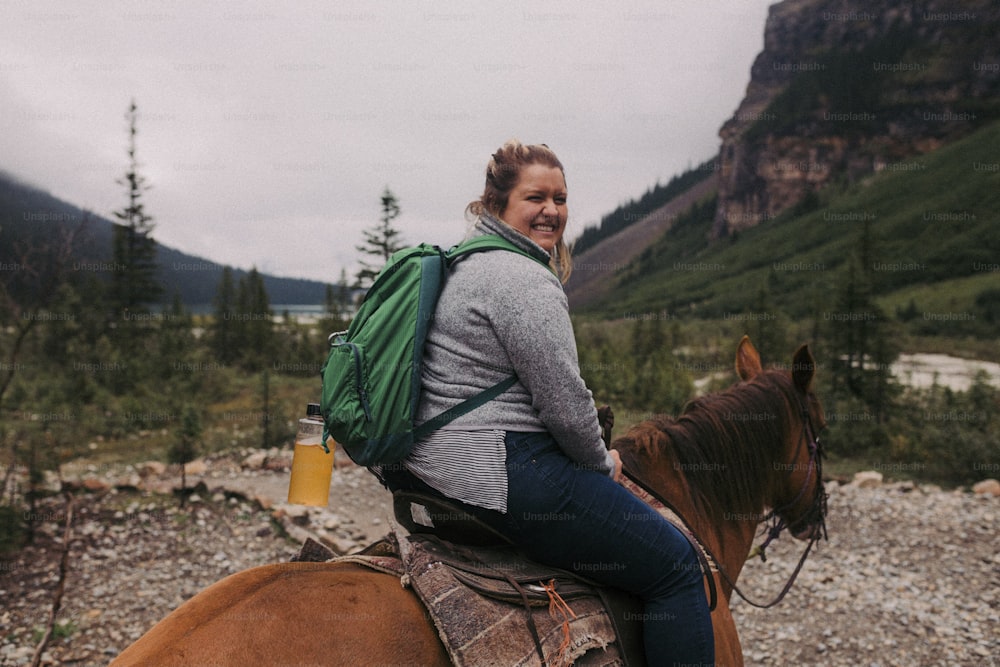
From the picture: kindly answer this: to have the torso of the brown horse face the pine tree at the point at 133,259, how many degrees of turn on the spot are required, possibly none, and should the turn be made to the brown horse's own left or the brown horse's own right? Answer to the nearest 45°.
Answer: approximately 135° to the brown horse's own left

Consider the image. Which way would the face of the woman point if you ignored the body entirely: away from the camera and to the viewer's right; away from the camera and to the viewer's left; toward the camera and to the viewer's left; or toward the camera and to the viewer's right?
toward the camera and to the viewer's right

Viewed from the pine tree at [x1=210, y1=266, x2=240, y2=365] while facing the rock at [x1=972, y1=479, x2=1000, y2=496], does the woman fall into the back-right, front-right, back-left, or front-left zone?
front-right

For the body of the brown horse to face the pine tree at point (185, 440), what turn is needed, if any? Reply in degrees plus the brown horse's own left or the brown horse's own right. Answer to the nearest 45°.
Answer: approximately 135° to the brown horse's own left

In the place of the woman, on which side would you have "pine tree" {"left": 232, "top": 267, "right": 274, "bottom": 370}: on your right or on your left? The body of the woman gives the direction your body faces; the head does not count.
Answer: on your left

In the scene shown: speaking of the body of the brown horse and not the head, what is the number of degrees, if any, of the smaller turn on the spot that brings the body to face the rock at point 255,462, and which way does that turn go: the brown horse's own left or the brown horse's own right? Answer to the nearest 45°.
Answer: approximately 135° to the brown horse's own left

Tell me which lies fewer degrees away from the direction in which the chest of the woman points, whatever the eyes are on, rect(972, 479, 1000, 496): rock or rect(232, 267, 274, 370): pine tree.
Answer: the rock

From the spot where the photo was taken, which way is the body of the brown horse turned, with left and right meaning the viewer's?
facing to the right of the viewer

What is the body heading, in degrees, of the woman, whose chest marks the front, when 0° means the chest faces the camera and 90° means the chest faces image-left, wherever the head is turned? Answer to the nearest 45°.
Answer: approximately 270°

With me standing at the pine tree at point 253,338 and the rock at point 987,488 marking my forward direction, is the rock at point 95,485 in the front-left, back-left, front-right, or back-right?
front-right

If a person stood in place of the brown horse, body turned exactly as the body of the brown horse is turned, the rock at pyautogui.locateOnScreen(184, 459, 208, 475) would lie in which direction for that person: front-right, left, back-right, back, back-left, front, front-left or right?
back-left
